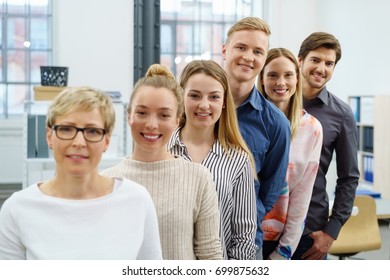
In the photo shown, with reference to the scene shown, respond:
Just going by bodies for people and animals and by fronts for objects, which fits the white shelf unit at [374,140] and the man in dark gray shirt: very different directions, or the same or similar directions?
same or similar directions

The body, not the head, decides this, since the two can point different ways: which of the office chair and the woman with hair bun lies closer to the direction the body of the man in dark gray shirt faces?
the woman with hair bun

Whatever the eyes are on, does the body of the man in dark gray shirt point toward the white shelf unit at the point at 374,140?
no

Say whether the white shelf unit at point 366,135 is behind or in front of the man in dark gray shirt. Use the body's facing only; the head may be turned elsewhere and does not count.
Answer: behind

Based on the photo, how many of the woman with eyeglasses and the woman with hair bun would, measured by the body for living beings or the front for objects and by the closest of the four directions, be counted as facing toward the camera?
2

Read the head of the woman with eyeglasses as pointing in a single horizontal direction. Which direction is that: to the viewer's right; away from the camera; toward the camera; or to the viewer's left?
toward the camera

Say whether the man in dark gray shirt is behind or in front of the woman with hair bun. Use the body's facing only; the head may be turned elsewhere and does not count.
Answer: behind

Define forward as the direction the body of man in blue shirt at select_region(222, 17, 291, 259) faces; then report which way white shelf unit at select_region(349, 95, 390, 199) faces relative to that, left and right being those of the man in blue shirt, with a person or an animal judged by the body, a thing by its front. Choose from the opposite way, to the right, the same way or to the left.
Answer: the same way

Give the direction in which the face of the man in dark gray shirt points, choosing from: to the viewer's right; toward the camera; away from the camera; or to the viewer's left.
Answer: toward the camera

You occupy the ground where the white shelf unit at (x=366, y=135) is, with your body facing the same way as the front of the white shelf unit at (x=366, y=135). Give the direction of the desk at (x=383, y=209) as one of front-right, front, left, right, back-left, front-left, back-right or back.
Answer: front-left

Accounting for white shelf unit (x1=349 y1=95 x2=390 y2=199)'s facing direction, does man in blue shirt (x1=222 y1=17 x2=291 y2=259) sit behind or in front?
in front

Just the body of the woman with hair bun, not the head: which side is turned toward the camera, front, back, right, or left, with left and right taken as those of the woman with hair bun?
front

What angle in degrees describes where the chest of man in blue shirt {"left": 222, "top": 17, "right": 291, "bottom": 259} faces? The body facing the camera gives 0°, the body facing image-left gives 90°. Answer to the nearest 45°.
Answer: approximately 45°

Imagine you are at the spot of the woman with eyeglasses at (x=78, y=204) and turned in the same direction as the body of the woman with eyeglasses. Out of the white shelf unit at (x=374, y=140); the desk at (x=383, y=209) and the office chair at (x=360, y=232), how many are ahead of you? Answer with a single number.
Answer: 0

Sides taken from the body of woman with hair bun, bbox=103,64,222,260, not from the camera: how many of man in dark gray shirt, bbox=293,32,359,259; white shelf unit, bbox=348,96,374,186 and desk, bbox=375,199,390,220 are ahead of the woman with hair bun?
0

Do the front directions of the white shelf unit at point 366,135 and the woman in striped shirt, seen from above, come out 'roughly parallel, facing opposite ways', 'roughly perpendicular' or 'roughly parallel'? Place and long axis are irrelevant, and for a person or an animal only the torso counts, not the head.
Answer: roughly parallel
